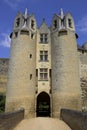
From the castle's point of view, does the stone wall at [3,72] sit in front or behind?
behind

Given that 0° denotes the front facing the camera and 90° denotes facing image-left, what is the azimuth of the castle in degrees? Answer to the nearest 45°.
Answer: approximately 0°
